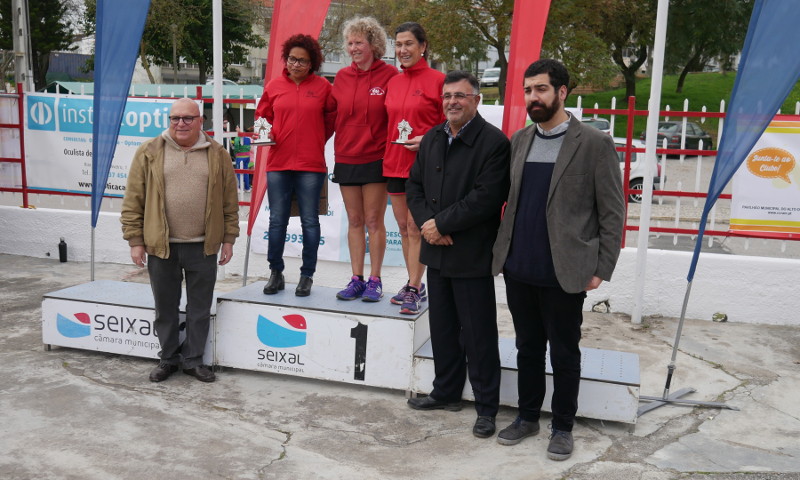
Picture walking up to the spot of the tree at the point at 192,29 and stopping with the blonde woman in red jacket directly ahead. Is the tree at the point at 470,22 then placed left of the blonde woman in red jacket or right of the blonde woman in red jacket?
left

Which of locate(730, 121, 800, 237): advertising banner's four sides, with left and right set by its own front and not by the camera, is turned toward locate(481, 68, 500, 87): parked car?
back

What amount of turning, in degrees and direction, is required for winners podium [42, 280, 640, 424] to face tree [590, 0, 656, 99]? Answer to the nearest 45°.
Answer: approximately 135° to its left

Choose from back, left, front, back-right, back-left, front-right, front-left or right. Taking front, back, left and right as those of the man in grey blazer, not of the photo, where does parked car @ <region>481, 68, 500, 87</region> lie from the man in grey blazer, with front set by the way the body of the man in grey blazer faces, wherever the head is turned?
back-right

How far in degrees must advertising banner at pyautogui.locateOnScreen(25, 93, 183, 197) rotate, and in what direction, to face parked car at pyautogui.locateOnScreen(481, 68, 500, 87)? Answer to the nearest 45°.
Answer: approximately 135° to its left

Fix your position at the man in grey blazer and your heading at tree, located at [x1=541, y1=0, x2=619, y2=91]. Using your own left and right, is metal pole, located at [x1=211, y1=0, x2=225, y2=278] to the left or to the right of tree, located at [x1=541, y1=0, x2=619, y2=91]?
left

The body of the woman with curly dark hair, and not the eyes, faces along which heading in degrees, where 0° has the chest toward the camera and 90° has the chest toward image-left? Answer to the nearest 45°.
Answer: approximately 0°

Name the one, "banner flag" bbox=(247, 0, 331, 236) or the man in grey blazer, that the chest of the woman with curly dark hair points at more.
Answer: the man in grey blazer

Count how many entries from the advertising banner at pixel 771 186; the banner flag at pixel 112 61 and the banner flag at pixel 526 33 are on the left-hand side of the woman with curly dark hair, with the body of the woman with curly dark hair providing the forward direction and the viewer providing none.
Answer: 2
